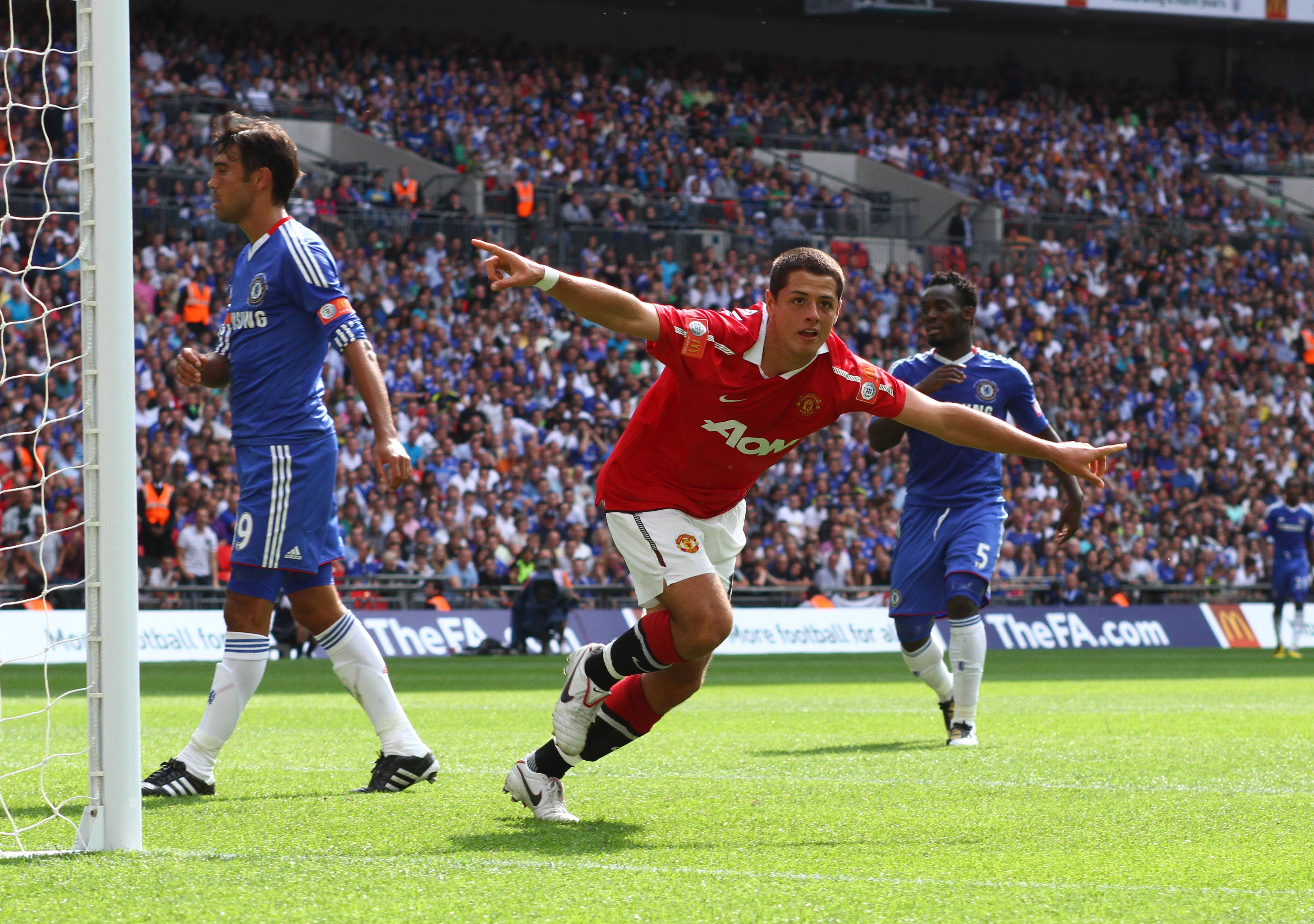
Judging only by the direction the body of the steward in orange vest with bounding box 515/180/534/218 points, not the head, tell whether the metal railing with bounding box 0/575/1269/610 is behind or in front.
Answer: in front

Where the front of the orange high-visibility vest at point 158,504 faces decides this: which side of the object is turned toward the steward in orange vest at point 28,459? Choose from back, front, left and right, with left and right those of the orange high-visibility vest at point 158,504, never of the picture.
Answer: right

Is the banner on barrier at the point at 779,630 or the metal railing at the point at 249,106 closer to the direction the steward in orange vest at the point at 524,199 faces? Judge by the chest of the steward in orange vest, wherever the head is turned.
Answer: the banner on barrier

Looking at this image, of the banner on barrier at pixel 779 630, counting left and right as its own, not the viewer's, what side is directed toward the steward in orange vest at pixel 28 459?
right

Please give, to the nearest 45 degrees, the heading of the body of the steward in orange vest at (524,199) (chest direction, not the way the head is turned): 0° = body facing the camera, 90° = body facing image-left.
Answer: approximately 0°

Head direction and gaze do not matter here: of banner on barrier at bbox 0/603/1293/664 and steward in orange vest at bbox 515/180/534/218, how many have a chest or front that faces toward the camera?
2
